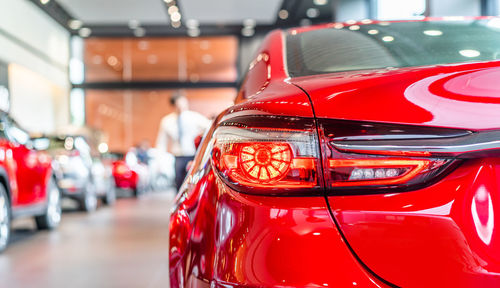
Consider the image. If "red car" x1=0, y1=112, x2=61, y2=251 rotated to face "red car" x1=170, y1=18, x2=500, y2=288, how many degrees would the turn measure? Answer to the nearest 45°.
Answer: approximately 135° to its right

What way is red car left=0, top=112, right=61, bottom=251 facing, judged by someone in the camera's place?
facing away from the viewer and to the right of the viewer

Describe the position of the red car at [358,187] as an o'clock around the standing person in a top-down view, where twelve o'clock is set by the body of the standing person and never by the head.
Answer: The red car is roughly at 12 o'clock from the standing person.

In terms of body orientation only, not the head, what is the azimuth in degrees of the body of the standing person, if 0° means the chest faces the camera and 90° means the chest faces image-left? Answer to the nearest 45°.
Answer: approximately 0°

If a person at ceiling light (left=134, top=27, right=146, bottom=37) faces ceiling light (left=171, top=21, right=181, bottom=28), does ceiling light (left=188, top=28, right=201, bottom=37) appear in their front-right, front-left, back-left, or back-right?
front-left
